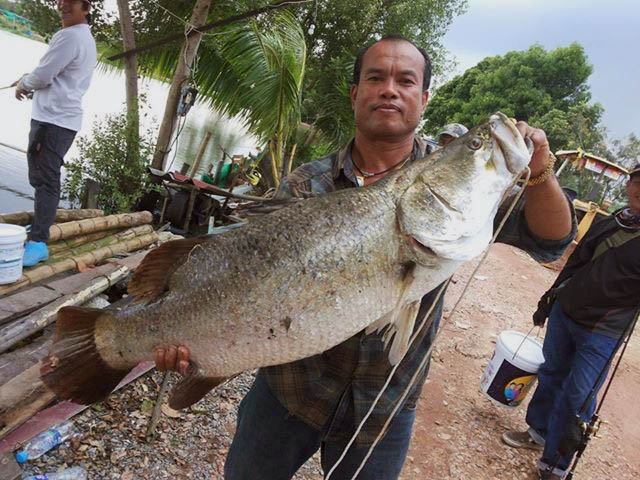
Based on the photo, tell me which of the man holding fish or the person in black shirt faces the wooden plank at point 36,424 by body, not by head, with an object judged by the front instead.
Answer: the person in black shirt

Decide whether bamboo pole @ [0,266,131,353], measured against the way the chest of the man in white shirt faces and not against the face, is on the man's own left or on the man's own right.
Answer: on the man's own left

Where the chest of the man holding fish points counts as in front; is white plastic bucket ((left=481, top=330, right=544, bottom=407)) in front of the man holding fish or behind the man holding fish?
behind

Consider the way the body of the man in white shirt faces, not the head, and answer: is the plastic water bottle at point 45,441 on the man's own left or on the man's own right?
on the man's own left

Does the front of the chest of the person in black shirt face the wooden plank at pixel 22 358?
yes

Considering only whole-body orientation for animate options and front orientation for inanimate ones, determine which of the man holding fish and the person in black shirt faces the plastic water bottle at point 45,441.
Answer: the person in black shirt

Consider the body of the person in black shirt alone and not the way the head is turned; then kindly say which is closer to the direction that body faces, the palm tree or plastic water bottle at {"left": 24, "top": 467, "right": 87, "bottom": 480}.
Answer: the plastic water bottle

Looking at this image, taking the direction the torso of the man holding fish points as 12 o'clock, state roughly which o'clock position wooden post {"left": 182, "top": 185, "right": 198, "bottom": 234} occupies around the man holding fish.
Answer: The wooden post is roughly at 5 o'clock from the man holding fish.

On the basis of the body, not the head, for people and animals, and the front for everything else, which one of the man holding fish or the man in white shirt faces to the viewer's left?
the man in white shirt

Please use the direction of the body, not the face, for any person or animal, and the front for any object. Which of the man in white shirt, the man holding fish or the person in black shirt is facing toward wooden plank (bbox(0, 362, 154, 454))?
the person in black shirt

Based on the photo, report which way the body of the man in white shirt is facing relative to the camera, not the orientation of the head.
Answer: to the viewer's left

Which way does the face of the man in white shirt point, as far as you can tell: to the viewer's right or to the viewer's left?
to the viewer's left

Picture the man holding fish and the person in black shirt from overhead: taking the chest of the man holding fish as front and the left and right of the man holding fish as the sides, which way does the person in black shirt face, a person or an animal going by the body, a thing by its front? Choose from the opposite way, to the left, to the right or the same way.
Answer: to the right
